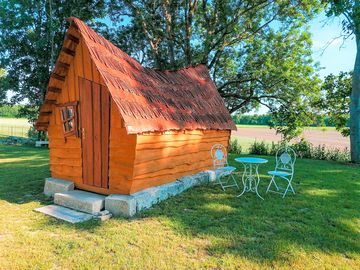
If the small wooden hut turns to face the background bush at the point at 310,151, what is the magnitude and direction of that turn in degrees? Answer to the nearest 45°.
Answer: approximately 180°

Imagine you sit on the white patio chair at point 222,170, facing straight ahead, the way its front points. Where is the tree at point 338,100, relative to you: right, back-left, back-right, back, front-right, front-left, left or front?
left

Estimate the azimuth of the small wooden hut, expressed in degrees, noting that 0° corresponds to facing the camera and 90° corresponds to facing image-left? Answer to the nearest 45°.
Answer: approximately 45°

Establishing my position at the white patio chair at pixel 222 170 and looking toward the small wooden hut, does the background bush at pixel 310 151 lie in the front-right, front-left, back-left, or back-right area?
back-right

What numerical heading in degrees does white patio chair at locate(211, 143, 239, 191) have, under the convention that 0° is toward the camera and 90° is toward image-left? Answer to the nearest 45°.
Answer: approximately 315°

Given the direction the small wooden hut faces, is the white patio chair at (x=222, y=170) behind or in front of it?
behind

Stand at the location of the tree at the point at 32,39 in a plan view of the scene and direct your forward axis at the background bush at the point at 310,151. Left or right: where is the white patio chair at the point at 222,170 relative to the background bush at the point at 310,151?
right

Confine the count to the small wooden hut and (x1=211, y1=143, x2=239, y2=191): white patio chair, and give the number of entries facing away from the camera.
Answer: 0

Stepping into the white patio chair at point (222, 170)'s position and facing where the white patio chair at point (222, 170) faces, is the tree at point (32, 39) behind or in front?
behind

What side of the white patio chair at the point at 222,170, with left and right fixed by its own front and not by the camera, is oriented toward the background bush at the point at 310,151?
left
